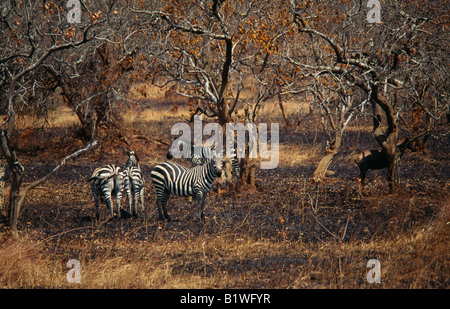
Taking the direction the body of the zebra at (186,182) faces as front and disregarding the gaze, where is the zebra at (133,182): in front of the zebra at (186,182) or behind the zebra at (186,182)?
behind

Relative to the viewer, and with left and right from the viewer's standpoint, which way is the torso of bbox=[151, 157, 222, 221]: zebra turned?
facing to the right of the viewer

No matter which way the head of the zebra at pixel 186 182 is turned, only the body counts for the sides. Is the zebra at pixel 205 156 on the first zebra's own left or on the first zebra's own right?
on the first zebra's own left

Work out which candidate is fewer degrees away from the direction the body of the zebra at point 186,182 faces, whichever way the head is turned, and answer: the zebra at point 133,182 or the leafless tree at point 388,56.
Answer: the leafless tree

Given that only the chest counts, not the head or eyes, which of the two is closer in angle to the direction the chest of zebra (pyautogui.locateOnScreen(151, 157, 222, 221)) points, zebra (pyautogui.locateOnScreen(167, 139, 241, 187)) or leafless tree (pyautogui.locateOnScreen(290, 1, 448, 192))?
the leafless tree

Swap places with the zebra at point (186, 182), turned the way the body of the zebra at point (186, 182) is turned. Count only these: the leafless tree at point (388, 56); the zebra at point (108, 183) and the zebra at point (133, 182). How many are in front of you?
1

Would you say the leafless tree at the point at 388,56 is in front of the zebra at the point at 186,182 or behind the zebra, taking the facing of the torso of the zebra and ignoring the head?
in front
